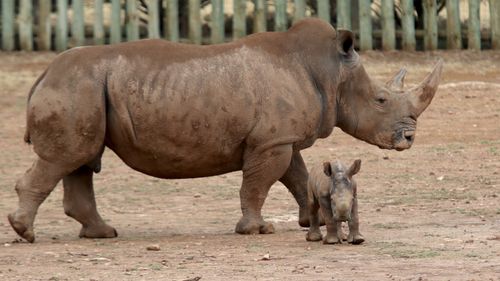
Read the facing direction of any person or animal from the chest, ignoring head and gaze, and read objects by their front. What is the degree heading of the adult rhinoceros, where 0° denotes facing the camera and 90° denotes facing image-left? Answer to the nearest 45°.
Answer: approximately 270°

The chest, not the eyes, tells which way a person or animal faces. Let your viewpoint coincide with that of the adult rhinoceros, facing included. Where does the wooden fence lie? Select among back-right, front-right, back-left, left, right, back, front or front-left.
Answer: left
